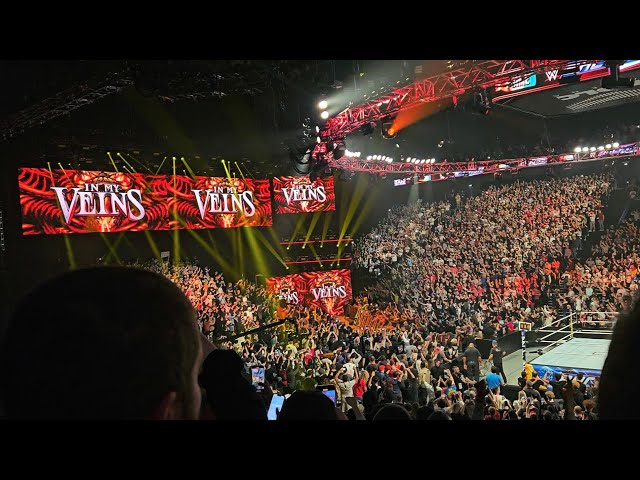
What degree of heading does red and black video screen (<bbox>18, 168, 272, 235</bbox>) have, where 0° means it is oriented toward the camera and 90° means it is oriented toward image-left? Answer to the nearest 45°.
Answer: approximately 315°

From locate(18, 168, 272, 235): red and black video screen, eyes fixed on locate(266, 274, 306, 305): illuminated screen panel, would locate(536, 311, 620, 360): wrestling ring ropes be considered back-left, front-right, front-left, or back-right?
front-right

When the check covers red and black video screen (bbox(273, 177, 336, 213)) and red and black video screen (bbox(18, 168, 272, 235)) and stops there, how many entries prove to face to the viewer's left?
0

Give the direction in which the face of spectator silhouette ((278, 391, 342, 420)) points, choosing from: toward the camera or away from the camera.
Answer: away from the camera

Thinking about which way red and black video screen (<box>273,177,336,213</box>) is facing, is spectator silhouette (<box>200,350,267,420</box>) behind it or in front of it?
in front

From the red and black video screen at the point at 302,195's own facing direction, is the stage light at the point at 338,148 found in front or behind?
in front

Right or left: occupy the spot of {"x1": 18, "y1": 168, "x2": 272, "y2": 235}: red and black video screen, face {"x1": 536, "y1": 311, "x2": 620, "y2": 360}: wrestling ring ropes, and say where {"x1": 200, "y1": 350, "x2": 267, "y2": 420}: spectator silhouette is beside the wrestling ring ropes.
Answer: right

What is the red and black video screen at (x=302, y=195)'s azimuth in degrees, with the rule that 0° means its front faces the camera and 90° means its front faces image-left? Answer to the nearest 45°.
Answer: approximately 0°

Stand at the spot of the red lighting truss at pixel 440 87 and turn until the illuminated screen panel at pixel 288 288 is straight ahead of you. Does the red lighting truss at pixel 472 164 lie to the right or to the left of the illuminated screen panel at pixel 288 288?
right

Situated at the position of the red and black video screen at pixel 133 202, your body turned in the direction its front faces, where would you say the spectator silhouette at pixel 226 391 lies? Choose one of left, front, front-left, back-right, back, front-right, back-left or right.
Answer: front-right

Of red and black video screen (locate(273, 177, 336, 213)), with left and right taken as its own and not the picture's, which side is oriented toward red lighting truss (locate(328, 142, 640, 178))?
left

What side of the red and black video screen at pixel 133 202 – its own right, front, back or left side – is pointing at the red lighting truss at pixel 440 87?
front
